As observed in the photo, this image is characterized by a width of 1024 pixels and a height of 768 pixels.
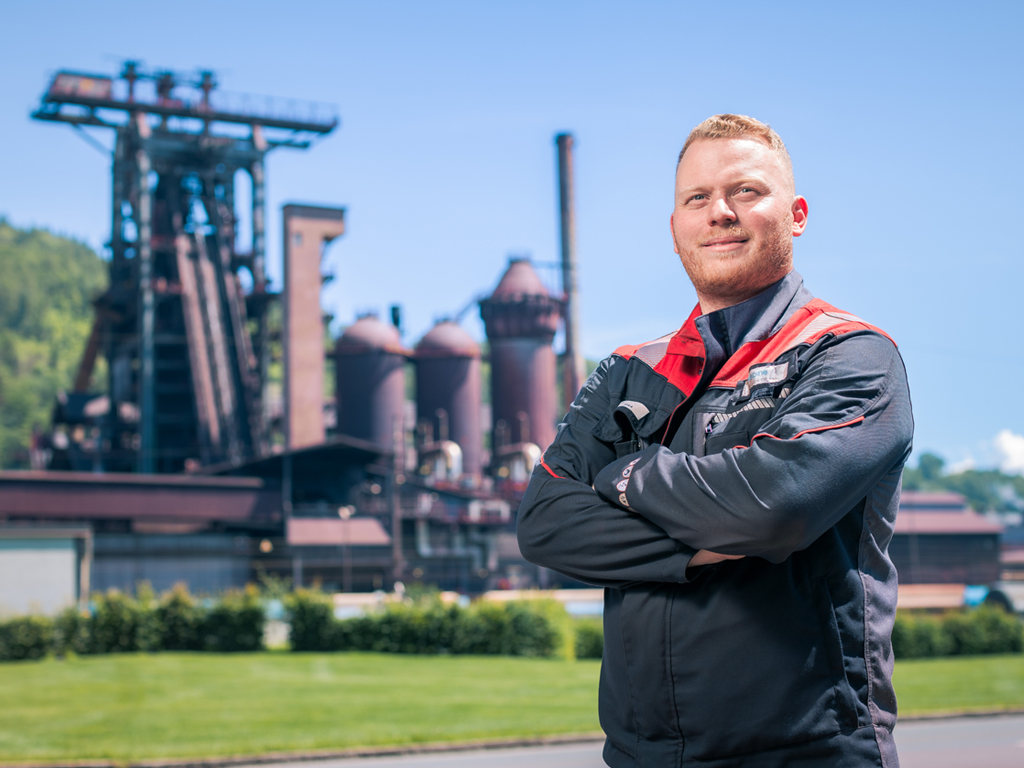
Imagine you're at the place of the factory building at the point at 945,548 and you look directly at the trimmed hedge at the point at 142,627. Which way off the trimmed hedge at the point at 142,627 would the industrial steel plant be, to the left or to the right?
right

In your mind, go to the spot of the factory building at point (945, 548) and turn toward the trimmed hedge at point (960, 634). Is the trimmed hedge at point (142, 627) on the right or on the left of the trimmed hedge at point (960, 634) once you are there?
right

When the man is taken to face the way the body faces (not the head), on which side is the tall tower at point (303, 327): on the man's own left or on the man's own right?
on the man's own right

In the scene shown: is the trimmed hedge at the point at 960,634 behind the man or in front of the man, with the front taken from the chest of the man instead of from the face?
behind

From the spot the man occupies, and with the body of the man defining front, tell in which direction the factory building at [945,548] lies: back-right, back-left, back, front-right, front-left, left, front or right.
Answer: back-right

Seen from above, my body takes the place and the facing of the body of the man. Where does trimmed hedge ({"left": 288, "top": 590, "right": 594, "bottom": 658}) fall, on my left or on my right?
on my right
